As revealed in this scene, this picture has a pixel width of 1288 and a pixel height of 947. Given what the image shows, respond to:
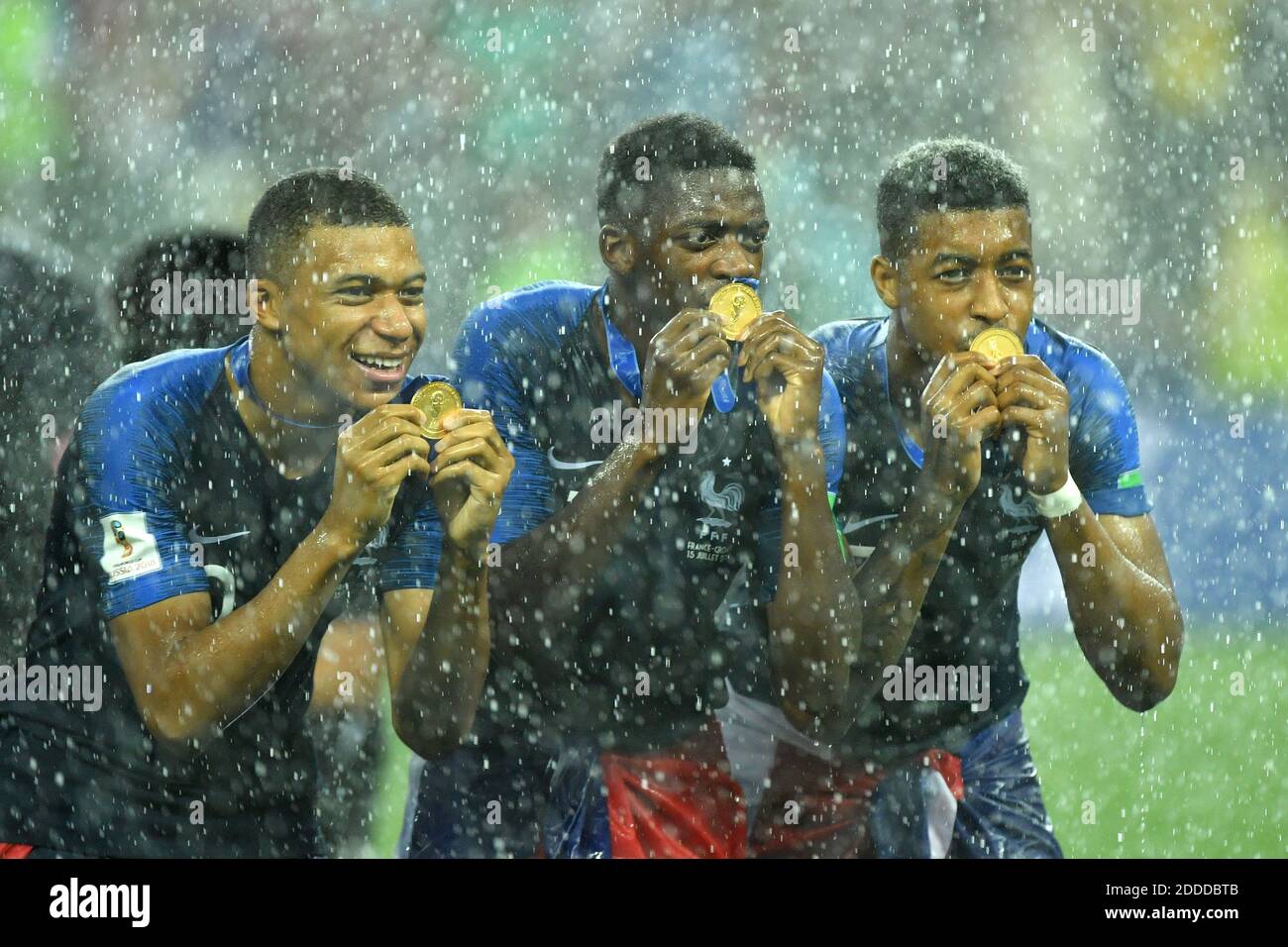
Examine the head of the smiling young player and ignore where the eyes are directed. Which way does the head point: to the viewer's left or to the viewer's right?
to the viewer's right

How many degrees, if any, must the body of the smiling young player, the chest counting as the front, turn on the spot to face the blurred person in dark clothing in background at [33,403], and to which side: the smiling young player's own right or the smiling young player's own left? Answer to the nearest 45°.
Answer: approximately 180°

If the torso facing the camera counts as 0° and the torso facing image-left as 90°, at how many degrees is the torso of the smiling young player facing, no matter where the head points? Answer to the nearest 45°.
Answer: approximately 315°

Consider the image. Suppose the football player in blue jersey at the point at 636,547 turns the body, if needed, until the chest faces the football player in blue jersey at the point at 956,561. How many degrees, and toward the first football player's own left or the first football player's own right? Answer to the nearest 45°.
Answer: approximately 45° to the first football player's own left

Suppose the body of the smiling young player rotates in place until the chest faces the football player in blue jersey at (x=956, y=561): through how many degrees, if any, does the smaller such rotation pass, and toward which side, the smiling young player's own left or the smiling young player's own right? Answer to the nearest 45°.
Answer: approximately 45° to the smiling young player's own left

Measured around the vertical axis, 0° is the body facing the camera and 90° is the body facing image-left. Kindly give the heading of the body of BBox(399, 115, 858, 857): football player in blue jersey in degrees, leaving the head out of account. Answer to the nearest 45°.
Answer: approximately 315°
